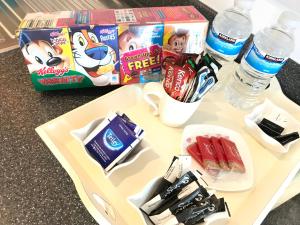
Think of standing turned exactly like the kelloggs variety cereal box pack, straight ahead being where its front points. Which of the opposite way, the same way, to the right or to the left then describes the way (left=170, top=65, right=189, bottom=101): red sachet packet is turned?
the same way

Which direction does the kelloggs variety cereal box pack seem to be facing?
toward the camera

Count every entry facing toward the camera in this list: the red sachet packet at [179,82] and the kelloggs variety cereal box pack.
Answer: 2

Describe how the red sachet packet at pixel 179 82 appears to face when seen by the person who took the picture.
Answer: facing the viewer
